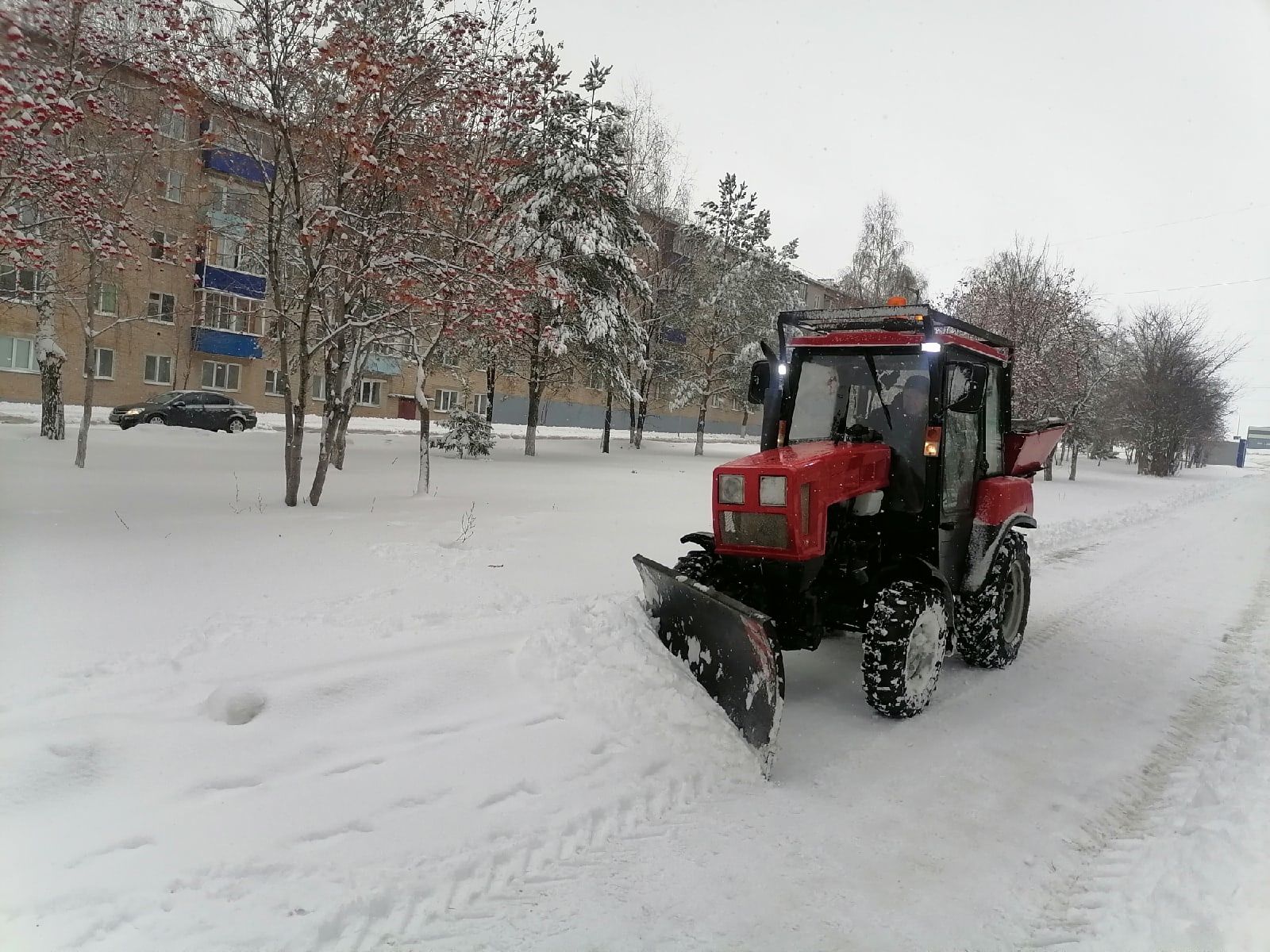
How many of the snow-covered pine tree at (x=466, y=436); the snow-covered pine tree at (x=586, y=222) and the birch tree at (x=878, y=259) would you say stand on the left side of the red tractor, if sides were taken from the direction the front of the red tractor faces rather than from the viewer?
0

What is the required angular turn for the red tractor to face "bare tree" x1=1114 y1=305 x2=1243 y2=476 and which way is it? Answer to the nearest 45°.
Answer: approximately 135° to its right

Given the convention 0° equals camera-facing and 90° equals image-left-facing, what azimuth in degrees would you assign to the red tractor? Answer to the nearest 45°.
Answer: approximately 45°

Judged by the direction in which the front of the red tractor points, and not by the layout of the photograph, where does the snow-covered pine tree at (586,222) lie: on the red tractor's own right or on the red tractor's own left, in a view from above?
on the red tractor's own right

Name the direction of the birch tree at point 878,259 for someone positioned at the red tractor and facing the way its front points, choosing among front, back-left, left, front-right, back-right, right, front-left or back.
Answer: back-right

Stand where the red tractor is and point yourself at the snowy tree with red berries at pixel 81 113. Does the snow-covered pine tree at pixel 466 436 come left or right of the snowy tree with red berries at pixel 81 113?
right

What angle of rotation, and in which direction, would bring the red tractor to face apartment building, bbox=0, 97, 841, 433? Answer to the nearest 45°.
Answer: approximately 90° to its right

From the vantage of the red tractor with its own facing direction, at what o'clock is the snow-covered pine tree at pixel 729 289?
The snow-covered pine tree is roughly at 4 o'clock from the red tractor.

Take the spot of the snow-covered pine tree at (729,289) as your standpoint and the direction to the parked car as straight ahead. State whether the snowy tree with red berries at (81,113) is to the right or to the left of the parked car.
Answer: left

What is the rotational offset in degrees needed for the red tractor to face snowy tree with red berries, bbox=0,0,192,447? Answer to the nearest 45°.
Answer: approximately 45° to its right

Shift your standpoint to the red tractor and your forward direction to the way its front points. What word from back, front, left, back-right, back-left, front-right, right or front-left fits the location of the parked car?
right

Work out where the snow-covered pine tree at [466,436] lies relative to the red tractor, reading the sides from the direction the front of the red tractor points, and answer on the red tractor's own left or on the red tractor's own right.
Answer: on the red tractor's own right

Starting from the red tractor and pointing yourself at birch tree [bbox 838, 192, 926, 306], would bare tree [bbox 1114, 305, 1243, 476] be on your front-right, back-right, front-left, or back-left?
front-right
